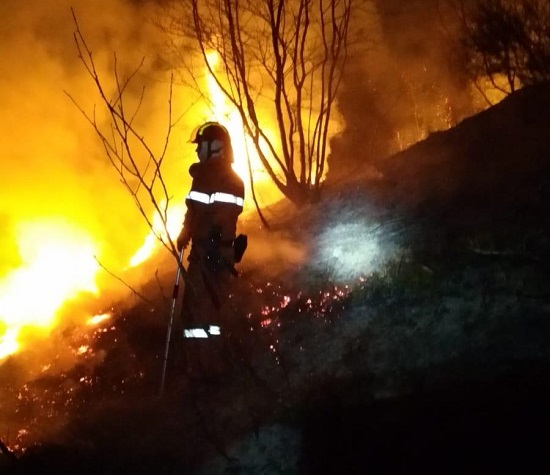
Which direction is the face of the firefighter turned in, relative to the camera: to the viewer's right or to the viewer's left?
to the viewer's left

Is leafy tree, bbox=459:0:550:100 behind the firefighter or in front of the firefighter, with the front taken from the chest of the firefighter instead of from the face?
behind
